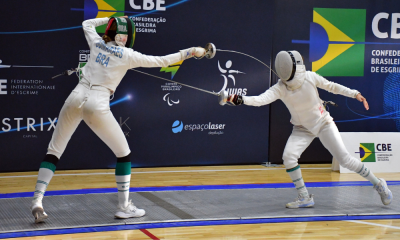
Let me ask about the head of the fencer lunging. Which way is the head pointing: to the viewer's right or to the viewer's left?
to the viewer's left

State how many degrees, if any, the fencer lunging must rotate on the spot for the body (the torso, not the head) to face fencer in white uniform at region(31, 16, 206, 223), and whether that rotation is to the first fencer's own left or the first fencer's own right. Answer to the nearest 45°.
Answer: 0° — they already face them

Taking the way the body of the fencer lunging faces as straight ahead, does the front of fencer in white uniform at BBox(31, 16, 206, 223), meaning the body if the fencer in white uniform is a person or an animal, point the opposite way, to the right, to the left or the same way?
the opposite way

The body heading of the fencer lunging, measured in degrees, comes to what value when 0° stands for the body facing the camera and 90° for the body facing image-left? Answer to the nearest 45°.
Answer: approximately 45°
